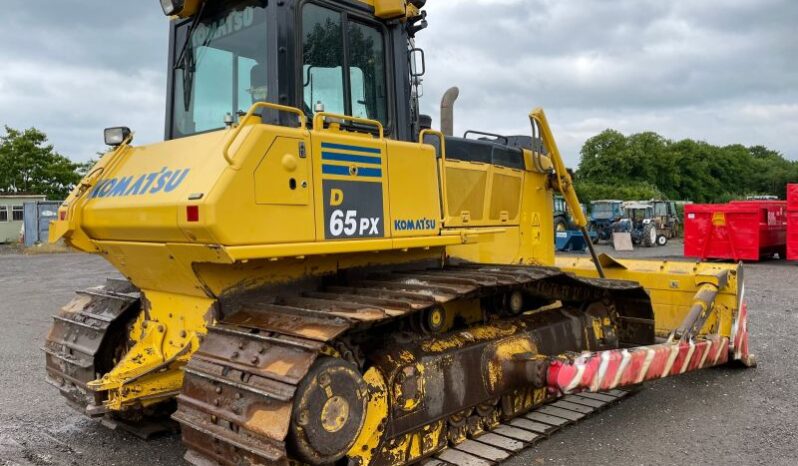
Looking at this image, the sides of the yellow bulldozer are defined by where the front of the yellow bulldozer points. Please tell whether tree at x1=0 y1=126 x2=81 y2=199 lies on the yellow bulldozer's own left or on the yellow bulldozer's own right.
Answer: on the yellow bulldozer's own left

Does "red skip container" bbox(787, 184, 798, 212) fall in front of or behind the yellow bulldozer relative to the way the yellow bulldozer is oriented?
in front

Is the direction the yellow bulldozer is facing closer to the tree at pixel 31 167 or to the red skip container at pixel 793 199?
the red skip container

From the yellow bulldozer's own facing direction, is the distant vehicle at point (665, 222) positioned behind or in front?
in front

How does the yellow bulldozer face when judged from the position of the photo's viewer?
facing away from the viewer and to the right of the viewer

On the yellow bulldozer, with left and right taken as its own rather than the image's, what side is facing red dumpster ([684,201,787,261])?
front

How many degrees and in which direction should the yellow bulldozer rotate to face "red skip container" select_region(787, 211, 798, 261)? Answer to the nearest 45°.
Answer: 0° — it already faces it

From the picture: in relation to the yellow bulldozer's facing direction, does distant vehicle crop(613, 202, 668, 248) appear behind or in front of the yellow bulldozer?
in front

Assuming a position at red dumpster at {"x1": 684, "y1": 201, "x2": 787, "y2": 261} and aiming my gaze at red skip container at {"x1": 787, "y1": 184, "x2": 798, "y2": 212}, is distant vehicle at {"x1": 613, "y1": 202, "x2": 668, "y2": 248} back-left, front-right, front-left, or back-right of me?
back-left
